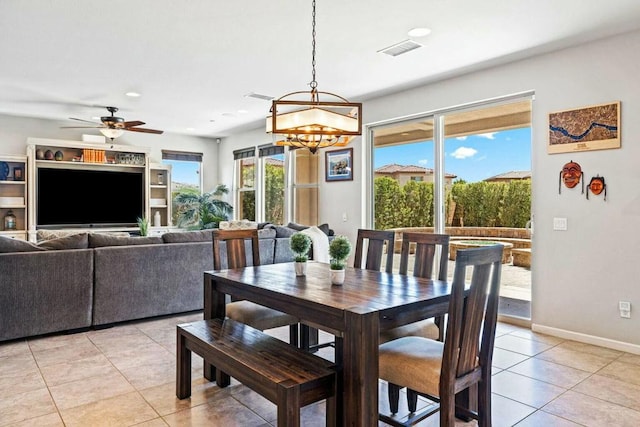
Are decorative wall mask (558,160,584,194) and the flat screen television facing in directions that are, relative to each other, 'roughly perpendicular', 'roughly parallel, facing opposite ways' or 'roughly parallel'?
roughly perpendicular

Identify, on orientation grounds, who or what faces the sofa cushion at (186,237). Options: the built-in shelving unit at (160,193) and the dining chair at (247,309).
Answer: the built-in shelving unit

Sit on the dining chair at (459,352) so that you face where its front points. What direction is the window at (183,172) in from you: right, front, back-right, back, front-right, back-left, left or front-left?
front

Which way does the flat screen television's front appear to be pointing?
toward the camera

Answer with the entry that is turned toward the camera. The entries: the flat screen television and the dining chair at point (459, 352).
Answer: the flat screen television

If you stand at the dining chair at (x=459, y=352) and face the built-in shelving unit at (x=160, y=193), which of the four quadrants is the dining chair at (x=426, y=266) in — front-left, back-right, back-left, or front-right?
front-right

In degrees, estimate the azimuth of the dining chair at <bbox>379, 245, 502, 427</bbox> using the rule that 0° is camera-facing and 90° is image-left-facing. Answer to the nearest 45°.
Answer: approximately 135°

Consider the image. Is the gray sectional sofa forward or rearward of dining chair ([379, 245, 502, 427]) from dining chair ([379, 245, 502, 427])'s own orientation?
forward

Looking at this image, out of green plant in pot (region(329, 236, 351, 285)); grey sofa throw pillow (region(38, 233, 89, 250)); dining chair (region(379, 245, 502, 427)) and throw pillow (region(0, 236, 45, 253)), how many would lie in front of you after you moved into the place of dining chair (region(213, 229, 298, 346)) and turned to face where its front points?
2

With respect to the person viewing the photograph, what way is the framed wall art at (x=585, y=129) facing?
facing the viewer and to the left of the viewer

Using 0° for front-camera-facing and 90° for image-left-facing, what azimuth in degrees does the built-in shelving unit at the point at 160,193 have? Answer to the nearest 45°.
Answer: approximately 0°

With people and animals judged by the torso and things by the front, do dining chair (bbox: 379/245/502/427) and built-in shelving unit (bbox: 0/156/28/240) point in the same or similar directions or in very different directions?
very different directions

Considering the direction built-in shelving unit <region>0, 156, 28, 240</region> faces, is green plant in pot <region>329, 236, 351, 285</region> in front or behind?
in front

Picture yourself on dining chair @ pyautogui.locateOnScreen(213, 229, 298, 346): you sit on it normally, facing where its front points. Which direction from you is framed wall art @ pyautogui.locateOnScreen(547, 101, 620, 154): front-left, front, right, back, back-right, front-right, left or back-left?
front-left

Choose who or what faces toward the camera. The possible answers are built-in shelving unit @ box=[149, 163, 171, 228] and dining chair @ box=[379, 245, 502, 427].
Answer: the built-in shelving unit

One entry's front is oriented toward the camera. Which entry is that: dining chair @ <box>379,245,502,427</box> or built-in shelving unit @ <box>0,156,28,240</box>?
the built-in shelving unit

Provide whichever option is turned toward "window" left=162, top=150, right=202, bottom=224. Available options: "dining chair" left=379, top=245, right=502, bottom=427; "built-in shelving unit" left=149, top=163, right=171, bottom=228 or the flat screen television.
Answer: the dining chair
